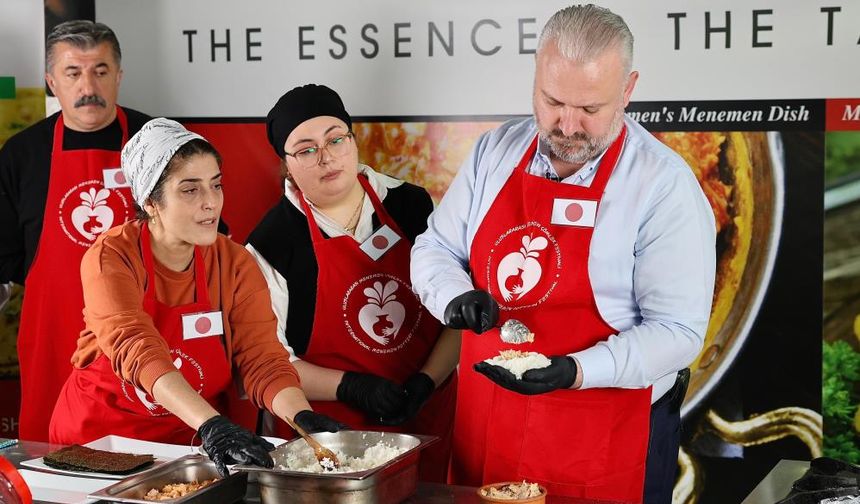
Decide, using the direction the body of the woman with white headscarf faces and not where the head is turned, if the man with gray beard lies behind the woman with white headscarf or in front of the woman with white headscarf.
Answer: in front

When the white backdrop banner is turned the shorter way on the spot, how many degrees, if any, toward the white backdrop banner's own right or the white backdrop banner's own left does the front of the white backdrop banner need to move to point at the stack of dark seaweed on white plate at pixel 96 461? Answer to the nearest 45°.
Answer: approximately 45° to the white backdrop banner's own right

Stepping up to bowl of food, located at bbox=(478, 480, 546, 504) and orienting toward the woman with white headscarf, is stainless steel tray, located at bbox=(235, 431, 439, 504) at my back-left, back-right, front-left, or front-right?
front-left

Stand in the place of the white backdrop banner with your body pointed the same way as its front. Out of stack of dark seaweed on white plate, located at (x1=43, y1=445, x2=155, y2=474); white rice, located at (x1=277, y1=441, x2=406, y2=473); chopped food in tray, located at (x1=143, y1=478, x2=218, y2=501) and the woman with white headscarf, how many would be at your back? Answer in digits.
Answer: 0

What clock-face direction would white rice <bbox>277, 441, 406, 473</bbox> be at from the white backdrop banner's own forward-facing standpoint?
The white rice is roughly at 12 o'clock from the white backdrop banner.

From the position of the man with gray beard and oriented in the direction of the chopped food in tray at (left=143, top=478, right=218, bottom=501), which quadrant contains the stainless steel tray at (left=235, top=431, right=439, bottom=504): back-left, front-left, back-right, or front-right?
front-left

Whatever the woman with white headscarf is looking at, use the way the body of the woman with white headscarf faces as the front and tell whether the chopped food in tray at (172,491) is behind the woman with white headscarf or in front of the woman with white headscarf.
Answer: in front

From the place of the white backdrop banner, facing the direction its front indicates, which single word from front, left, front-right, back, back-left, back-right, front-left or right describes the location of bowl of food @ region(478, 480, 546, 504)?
front

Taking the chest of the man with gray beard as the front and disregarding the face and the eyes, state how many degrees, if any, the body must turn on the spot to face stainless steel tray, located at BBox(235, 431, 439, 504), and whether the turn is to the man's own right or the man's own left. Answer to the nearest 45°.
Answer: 0° — they already face it

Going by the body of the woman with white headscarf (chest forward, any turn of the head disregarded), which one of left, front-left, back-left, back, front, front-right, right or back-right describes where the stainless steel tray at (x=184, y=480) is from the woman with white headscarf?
front-right

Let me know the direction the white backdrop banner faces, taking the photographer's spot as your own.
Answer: facing the viewer

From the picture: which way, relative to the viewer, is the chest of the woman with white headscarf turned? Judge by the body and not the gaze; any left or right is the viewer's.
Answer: facing the viewer and to the right of the viewer

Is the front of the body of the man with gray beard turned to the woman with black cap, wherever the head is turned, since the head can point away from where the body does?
no

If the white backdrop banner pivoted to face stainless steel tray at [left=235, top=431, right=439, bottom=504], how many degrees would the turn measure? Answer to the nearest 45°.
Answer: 0° — it already faces it

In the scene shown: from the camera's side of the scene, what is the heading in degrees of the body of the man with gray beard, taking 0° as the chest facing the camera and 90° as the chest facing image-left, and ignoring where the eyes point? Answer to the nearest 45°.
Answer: approximately 45°

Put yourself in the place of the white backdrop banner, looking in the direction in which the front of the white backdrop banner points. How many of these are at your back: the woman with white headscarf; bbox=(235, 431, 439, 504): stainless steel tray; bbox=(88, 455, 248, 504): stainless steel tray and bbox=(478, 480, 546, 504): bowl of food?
0

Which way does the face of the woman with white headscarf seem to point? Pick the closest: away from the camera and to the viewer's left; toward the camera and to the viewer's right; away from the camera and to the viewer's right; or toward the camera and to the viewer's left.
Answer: toward the camera and to the viewer's right
